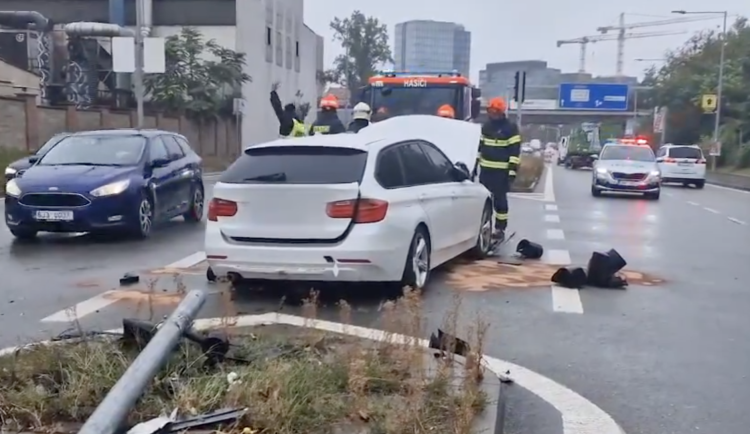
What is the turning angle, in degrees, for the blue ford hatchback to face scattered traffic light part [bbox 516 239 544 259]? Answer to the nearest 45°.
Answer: approximately 90° to its left

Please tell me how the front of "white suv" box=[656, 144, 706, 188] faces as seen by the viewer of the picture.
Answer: facing away from the viewer

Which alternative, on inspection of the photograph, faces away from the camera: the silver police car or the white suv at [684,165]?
the white suv

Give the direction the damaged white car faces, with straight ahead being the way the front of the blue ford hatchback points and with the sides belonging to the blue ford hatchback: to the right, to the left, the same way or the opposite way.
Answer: the opposite way

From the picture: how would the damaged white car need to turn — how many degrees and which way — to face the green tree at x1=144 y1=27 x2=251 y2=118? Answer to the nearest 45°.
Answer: approximately 45° to its left

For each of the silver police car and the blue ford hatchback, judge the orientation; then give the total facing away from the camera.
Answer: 0

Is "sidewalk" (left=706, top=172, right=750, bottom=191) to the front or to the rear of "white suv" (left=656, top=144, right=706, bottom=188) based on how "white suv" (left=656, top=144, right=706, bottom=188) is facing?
to the front

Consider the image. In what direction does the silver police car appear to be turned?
toward the camera

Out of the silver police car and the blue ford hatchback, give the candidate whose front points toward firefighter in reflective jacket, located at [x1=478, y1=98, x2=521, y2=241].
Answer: the silver police car

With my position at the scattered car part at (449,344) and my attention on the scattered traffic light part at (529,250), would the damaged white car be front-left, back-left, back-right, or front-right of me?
front-left

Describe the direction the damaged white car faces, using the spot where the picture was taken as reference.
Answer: facing away from the viewer and to the right of the viewer

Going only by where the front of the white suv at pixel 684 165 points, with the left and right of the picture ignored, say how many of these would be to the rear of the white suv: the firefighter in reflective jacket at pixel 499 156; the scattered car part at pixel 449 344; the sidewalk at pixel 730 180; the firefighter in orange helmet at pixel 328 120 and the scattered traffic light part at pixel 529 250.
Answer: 4

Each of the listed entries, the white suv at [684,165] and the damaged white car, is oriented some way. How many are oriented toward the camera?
0
